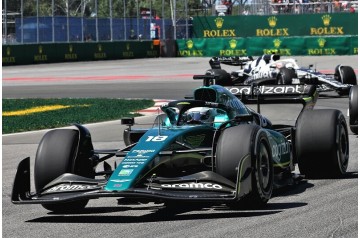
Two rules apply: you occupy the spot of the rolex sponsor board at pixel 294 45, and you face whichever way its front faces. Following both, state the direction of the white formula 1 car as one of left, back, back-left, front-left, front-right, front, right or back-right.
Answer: front

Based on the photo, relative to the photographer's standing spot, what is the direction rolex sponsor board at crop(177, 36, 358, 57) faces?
facing the viewer

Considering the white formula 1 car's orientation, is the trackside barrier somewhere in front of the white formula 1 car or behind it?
behind

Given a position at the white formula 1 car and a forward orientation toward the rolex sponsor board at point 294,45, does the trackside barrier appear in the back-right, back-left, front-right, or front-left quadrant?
front-left

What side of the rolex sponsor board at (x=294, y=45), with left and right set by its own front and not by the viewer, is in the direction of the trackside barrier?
right

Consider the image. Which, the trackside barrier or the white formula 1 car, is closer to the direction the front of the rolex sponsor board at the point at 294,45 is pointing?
the white formula 1 car

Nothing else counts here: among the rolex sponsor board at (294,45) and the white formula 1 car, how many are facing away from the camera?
0
